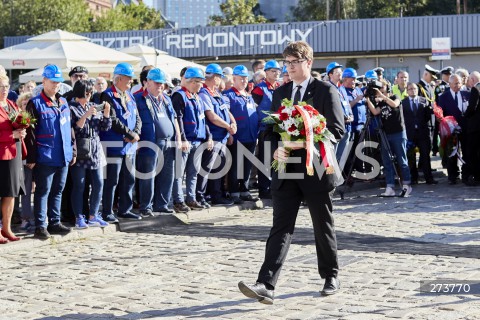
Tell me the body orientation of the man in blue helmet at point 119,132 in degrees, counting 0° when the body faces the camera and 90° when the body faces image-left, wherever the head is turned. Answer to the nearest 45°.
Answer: approximately 315°

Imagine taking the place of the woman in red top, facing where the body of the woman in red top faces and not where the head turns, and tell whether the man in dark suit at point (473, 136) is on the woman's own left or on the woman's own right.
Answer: on the woman's own left

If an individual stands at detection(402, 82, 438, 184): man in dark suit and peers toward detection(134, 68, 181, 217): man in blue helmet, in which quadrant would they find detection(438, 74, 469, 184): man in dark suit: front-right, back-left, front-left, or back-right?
back-left

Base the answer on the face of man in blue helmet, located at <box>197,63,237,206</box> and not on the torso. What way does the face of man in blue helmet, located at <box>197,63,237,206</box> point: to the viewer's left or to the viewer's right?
to the viewer's right

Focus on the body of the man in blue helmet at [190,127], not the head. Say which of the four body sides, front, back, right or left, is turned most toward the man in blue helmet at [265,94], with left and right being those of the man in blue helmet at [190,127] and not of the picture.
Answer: left

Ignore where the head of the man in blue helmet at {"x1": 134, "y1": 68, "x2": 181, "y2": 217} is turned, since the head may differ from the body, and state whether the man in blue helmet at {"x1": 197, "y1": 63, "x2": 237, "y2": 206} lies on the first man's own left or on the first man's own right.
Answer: on the first man's own left

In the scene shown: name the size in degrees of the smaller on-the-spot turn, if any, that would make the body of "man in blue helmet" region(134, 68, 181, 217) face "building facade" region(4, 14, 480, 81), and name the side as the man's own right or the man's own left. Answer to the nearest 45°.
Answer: approximately 135° to the man's own left

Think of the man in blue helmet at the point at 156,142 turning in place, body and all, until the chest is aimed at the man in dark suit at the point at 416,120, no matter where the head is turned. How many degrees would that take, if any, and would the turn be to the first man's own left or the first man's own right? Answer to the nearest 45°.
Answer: approximately 90° to the first man's own left

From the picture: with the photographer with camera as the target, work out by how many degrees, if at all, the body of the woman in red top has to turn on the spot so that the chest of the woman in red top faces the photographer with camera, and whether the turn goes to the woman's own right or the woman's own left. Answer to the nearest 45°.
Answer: approximately 90° to the woman's own left

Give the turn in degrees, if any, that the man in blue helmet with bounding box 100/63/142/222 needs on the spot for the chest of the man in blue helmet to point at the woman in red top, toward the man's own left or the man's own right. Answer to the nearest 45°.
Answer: approximately 90° to the man's own right
